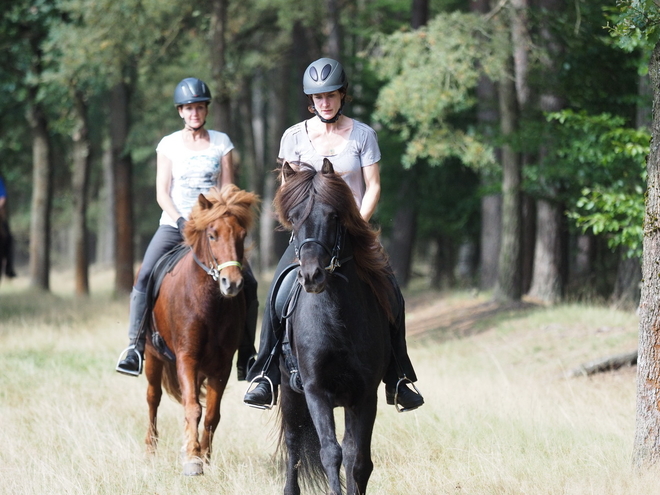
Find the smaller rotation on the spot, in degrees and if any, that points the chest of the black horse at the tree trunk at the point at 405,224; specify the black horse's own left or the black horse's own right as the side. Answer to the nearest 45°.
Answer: approximately 180°

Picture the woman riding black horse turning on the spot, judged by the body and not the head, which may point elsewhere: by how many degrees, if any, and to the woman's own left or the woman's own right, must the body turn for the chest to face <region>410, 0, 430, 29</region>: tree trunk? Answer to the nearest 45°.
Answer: approximately 180°

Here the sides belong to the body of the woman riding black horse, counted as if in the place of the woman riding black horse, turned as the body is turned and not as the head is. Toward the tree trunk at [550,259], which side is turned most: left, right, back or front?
back

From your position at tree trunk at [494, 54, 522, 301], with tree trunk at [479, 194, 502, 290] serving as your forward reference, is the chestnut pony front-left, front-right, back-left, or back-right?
back-left

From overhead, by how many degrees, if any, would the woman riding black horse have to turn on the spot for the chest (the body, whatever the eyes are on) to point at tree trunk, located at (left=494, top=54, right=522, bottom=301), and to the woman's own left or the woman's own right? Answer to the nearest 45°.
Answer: approximately 180°

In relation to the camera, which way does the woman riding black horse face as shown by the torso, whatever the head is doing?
toward the camera

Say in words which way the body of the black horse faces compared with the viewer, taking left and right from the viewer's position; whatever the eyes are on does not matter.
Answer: facing the viewer

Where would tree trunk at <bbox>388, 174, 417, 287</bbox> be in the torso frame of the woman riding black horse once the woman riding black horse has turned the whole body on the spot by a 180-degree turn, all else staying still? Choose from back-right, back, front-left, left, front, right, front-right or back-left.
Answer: front

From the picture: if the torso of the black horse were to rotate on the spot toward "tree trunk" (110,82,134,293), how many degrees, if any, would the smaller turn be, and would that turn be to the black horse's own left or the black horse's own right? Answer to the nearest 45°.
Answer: approximately 180°

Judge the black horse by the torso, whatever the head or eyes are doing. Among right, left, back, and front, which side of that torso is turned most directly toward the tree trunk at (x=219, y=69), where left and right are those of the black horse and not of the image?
back

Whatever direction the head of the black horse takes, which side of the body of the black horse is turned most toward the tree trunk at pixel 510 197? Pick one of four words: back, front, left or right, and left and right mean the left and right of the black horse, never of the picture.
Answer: back
